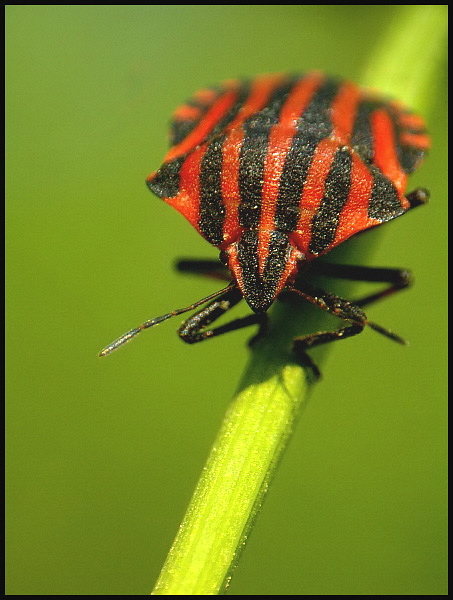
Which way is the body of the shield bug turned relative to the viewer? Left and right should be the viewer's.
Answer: facing the viewer
